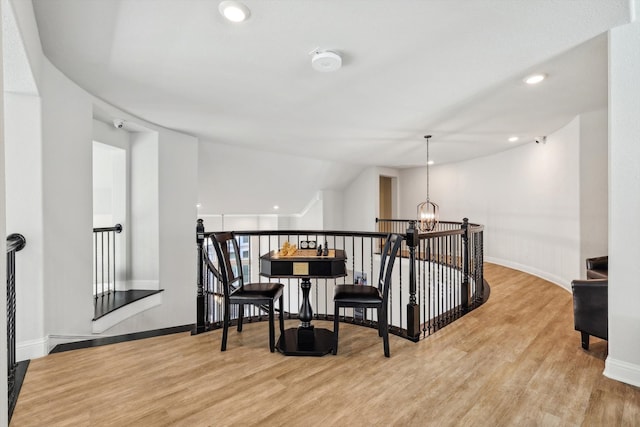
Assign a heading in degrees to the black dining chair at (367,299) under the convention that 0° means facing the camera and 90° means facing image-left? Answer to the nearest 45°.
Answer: approximately 90°

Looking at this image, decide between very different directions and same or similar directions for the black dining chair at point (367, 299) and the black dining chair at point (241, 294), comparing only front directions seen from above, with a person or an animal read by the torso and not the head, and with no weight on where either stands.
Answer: very different directions

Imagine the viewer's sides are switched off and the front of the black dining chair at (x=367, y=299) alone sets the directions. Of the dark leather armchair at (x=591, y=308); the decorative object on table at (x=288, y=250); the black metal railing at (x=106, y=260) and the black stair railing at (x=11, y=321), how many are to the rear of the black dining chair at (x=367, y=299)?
1

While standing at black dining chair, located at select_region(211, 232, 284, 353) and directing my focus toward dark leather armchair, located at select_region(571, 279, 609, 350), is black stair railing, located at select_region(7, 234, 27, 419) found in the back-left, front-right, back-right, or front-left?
back-right

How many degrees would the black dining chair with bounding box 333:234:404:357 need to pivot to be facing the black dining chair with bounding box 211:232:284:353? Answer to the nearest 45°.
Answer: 0° — it already faces it

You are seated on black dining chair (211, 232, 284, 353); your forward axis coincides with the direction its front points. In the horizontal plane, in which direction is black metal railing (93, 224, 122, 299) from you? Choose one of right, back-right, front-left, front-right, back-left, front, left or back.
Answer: back-left

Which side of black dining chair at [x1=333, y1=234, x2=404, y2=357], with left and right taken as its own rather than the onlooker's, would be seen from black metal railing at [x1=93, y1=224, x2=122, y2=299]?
front

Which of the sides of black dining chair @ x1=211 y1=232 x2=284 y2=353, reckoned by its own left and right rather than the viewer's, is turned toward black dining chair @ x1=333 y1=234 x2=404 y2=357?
front

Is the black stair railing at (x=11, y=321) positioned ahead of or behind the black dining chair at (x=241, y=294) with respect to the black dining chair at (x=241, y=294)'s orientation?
behind

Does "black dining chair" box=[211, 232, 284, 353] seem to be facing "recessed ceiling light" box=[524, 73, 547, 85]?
yes

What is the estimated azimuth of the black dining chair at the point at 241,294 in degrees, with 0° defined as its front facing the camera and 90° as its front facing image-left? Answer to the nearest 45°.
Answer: approximately 270°

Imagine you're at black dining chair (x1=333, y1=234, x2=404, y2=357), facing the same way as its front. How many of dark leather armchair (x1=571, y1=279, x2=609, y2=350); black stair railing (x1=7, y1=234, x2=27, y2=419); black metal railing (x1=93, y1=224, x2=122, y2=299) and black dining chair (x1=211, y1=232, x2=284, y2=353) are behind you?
1

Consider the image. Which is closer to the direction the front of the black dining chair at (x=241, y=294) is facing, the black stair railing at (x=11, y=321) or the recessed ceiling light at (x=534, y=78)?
the recessed ceiling light

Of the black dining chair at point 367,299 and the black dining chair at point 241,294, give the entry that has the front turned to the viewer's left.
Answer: the black dining chair at point 367,299

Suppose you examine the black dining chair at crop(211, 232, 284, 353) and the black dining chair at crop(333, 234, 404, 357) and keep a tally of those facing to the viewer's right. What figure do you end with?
1
